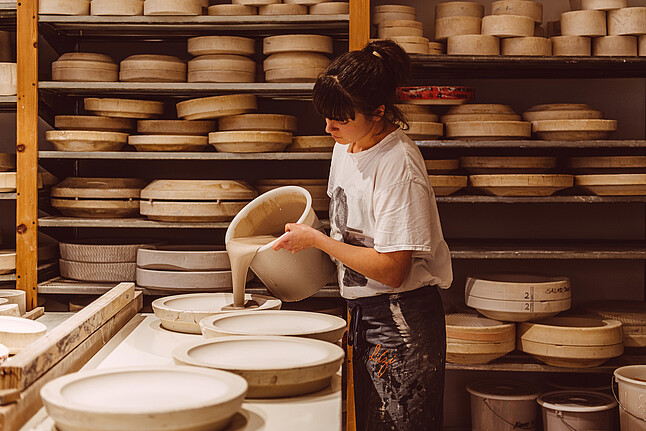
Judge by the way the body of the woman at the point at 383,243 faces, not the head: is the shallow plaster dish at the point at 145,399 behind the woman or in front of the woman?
in front

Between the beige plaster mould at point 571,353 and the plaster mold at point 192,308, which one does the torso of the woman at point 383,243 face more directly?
the plaster mold

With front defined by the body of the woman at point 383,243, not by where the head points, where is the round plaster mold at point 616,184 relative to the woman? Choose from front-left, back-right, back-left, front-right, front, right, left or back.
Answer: back

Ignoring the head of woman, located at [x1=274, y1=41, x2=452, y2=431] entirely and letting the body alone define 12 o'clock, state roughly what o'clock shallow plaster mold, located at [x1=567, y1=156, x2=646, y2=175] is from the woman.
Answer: The shallow plaster mold is roughly at 6 o'clock from the woman.

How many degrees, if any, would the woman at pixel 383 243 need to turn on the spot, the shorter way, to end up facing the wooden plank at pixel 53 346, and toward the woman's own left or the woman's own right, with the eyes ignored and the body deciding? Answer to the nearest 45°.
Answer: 0° — they already face it

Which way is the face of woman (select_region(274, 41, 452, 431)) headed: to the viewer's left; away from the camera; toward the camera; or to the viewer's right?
to the viewer's left

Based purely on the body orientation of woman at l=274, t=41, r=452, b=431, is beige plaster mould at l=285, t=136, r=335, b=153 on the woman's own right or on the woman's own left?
on the woman's own right

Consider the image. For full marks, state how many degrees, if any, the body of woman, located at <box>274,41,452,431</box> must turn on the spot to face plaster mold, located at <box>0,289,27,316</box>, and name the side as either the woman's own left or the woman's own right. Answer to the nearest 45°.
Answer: approximately 45° to the woman's own right

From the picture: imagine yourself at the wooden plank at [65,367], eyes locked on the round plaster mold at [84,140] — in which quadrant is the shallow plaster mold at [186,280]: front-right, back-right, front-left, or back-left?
front-right

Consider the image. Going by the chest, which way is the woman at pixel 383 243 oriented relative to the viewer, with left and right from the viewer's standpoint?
facing the viewer and to the left of the viewer

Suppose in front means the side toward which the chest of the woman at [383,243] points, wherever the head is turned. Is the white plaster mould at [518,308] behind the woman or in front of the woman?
behind
